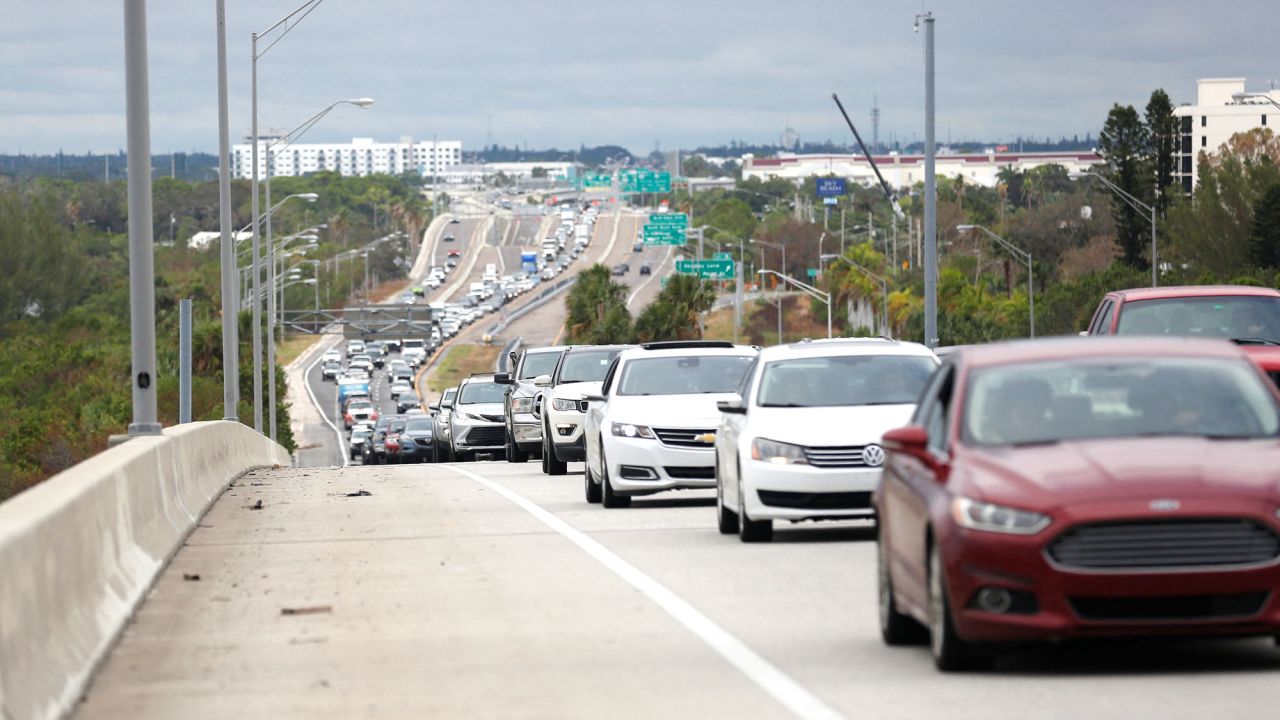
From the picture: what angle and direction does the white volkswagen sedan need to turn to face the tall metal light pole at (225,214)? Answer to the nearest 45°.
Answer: approximately 135° to its right

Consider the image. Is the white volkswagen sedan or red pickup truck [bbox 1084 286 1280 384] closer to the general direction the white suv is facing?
the white volkswagen sedan

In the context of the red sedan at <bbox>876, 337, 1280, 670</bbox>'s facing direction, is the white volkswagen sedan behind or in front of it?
behind

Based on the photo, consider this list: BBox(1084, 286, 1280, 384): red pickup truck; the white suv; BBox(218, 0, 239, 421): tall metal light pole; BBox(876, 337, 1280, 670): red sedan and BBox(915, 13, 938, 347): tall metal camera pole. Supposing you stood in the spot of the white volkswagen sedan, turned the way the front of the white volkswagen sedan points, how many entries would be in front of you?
1

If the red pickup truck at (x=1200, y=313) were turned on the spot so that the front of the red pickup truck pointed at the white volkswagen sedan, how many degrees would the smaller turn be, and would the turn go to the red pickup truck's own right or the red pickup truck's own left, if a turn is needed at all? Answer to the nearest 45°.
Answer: approximately 45° to the red pickup truck's own right

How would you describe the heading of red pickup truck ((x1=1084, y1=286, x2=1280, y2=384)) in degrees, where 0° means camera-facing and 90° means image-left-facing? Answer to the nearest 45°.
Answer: approximately 0°

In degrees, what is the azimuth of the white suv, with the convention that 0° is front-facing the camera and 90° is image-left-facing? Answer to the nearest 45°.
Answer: approximately 0°

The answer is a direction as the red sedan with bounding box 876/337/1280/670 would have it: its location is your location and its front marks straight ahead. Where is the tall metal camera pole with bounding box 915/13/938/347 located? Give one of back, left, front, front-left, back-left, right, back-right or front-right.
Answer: back

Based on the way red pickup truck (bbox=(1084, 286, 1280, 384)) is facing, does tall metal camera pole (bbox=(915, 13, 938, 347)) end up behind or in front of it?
behind
